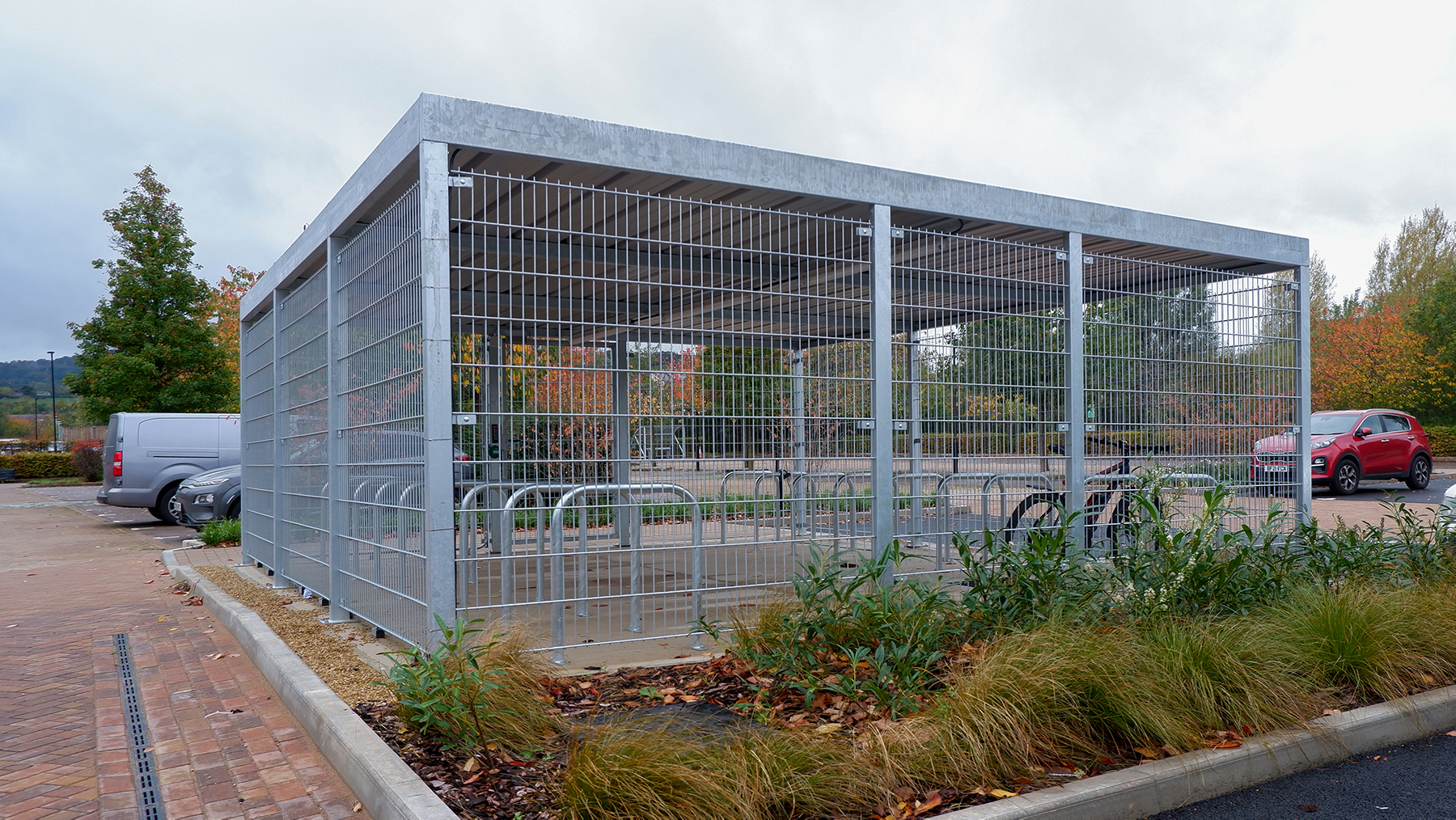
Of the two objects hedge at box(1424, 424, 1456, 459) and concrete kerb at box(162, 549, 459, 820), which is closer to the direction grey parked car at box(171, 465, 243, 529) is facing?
the concrete kerb

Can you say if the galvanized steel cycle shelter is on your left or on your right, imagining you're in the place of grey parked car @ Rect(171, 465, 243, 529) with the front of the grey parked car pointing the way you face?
on your left

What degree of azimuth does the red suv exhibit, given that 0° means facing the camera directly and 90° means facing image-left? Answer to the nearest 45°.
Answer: approximately 45°

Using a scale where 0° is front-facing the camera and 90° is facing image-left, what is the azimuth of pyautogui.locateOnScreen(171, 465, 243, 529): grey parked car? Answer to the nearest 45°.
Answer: approximately 45°

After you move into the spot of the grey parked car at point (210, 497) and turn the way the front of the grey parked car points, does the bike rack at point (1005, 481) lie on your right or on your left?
on your left

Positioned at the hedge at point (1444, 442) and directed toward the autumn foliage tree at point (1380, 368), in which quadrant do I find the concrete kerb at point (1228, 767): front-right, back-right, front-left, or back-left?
back-left

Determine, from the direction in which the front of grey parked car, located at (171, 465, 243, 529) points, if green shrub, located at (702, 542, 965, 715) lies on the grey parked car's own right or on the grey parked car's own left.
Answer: on the grey parked car's own left

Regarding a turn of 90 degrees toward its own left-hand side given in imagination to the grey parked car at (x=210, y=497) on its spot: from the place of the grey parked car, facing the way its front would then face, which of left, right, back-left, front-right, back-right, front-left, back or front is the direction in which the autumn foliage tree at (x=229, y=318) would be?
back-left
